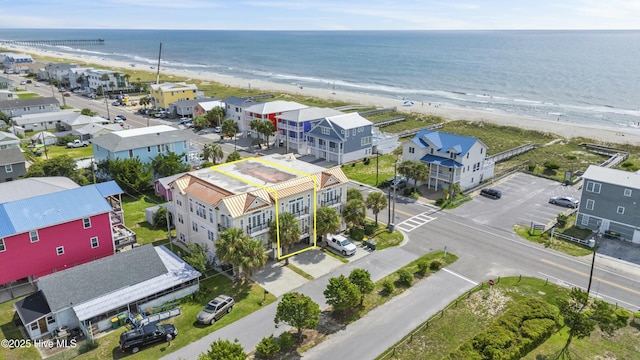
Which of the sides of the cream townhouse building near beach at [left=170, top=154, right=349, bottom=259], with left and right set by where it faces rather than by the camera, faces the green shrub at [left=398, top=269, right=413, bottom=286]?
front

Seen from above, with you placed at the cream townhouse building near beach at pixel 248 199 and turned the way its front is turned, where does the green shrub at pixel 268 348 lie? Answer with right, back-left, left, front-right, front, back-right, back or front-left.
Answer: front-right

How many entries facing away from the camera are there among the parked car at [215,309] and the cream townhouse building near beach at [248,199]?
0

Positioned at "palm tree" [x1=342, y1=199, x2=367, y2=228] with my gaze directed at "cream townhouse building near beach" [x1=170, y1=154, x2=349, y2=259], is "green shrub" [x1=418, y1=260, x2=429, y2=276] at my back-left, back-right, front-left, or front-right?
back-left

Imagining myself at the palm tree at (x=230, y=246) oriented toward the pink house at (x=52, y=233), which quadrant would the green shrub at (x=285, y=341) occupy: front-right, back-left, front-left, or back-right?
back-left

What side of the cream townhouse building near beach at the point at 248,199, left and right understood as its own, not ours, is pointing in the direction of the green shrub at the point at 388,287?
front

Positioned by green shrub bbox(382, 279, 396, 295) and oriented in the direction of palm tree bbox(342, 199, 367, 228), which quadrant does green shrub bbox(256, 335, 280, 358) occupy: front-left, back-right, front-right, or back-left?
back-left

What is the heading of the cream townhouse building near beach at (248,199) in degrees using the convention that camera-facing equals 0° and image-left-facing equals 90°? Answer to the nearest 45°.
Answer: approximately 315°
